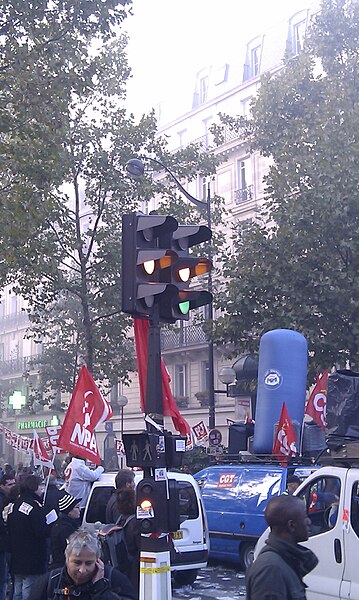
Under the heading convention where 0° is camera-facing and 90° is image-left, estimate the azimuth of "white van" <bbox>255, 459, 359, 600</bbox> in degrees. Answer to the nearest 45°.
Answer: approximately 90°

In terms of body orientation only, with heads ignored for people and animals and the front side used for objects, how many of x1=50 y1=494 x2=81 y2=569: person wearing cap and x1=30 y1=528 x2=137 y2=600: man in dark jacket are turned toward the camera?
1

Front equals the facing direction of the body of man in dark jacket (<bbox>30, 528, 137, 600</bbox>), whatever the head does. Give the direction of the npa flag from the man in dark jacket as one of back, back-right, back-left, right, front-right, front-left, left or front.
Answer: back

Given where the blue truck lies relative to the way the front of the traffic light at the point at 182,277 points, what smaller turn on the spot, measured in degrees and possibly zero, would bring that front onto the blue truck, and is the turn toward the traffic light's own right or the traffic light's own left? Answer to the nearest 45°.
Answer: approximately 135° to the traffic light's own left
